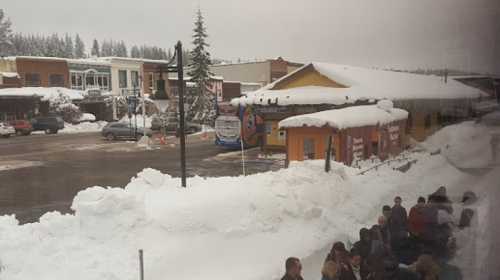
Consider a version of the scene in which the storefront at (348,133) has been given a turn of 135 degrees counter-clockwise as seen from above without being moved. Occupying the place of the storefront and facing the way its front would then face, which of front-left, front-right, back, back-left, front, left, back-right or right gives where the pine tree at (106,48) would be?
left

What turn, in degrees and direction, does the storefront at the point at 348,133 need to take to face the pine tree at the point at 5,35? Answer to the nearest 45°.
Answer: approximately 135° to its right

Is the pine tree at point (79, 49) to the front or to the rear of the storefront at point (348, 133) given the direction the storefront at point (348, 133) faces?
to the rear

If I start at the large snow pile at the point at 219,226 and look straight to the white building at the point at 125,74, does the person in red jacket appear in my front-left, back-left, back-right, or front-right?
back-right

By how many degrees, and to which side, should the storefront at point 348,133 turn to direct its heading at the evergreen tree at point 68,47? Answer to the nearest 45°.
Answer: approximately 135° to its right

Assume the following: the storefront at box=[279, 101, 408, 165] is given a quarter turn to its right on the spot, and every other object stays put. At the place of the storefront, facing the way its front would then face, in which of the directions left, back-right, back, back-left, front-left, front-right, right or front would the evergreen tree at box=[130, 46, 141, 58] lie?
front-right

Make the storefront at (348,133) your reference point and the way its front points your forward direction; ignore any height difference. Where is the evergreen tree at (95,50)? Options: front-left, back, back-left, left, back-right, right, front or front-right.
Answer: back-right
